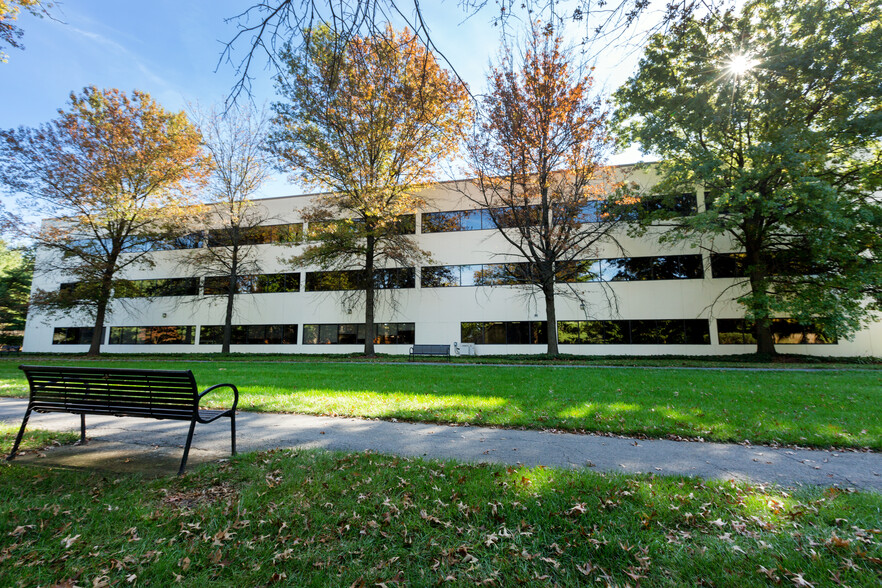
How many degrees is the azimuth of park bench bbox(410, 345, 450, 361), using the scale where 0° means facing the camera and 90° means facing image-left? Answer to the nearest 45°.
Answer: approximately 0°

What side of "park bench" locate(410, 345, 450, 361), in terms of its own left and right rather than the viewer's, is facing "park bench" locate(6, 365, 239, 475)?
front

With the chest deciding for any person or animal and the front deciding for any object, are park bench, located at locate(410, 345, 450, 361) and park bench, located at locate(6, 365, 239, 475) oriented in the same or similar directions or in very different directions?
very different directions

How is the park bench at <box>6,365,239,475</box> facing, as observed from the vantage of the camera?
facing away from the viewer and to the right of the viewer

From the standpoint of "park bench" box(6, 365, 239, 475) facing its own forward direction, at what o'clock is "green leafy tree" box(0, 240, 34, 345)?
The green leafy tree is roughly at 10 o'clock from the park bench.

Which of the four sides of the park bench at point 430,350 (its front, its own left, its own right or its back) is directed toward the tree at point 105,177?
right

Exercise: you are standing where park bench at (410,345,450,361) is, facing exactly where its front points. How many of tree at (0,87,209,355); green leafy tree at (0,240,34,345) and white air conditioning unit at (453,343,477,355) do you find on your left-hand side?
1

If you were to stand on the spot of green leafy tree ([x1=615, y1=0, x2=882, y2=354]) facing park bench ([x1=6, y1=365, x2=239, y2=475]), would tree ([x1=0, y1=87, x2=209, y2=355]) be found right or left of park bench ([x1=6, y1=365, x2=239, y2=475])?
right

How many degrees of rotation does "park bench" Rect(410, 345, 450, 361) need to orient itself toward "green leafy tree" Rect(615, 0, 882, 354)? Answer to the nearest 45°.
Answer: approximately 45° to its left

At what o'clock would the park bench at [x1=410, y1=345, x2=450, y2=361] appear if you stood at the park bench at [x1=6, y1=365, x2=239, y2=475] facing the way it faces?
the park bench at [x1=410, y1=345, x2=450, y2=361] is roughly at 12 o'clock from the park bench at [x1=6, y1=365, x2=239, y2=475].

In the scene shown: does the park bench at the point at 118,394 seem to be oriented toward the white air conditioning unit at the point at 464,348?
yes

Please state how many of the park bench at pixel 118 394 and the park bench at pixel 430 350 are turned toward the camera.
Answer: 1

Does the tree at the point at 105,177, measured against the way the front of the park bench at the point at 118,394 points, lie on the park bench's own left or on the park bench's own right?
on the park bench's own left

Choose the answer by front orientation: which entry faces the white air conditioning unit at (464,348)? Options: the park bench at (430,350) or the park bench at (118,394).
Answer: the park bench at (118,394)
